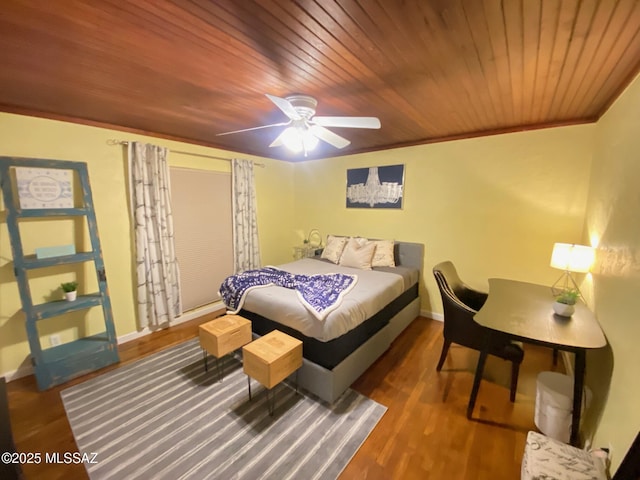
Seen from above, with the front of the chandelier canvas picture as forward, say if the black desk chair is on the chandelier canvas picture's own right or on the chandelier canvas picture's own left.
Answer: on the chandelier canvas picture's own left

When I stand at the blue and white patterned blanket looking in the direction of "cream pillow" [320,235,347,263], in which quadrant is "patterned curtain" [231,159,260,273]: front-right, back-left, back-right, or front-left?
front-left

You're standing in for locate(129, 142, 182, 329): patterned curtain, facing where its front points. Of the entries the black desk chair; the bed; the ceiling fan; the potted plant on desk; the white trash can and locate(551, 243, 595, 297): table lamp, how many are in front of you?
6

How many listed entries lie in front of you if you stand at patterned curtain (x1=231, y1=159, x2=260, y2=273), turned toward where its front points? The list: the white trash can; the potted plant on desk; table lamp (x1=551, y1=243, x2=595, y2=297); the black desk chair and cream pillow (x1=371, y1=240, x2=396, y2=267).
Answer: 5

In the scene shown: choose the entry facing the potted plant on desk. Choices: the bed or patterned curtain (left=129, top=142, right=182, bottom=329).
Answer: the patterned curtain

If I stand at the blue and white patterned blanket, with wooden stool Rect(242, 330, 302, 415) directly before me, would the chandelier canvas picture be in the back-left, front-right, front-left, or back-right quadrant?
back-left

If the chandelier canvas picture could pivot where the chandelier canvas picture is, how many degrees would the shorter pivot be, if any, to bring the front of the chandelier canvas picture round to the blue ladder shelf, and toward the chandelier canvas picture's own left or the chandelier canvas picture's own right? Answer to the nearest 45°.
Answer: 0° — it already faces it

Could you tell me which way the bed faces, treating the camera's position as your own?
facing the viewer and to the left of the viewer

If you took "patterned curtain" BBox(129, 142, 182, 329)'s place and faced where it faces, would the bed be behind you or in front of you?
in front

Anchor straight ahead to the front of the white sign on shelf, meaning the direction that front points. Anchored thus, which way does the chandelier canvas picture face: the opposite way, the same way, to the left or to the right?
to the right

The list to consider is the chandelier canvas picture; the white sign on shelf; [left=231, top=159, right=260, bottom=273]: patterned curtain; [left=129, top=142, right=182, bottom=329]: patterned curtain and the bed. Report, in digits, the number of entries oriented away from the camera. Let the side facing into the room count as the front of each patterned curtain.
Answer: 0

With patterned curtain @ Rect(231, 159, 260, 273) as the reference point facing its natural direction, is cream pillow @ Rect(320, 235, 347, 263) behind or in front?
in front

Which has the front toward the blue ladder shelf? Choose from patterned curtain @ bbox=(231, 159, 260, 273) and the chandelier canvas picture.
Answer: the chandelier canvas picture

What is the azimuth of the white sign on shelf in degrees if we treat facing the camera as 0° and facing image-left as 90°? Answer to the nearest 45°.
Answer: approximately 0°

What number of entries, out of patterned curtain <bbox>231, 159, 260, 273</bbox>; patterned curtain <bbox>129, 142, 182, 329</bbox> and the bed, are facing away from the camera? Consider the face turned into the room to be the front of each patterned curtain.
0

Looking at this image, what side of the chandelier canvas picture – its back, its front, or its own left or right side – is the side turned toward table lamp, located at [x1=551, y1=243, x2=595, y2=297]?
left

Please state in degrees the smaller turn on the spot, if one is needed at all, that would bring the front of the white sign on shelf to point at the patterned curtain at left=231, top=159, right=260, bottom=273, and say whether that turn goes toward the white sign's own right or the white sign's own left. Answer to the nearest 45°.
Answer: approximately 90° to the white sign's own left

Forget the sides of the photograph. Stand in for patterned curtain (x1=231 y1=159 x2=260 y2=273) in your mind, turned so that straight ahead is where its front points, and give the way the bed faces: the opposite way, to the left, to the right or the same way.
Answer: to the right
